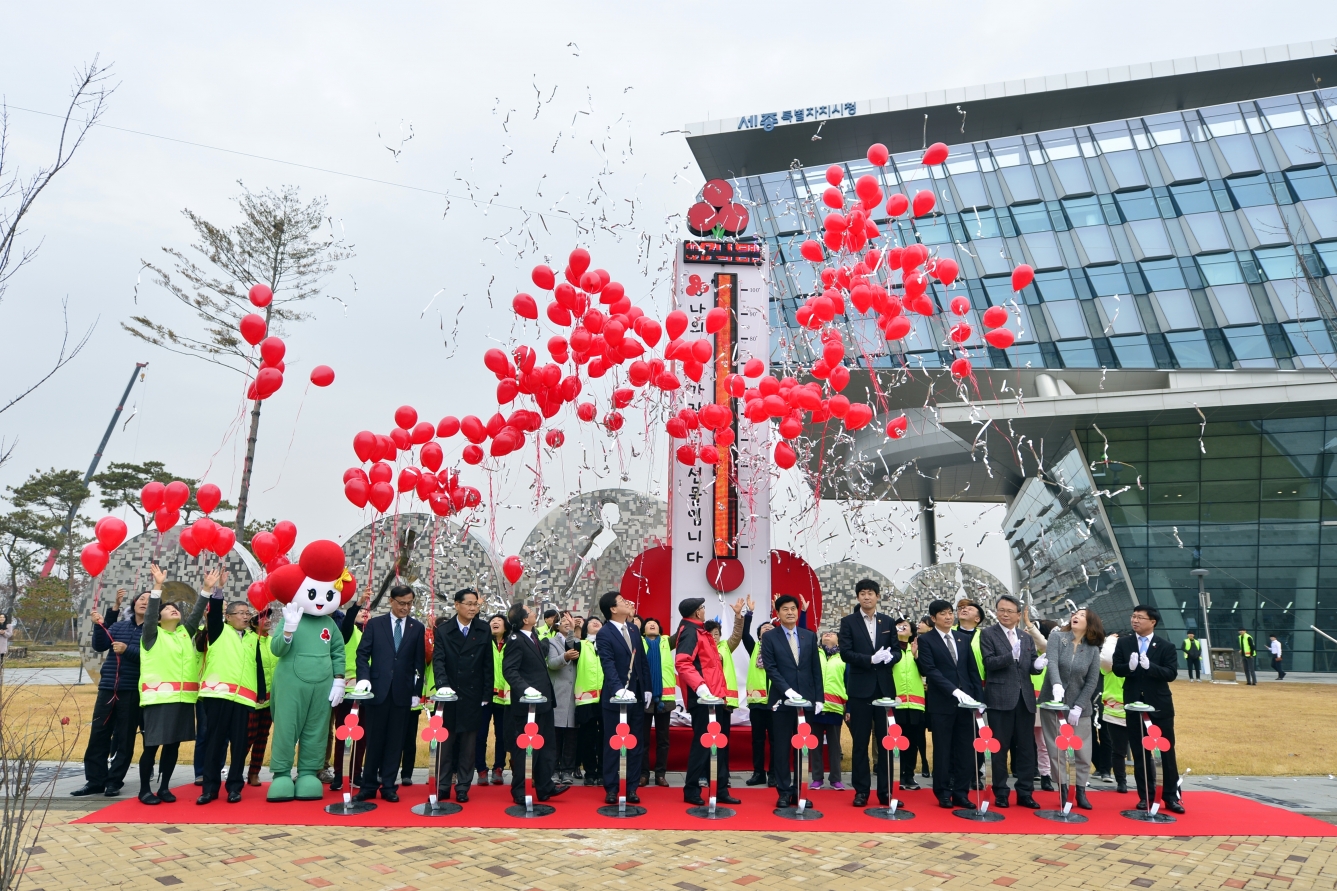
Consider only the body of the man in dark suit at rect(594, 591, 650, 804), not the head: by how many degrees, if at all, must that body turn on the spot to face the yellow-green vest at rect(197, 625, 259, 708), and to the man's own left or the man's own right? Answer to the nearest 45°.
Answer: approximately 90° to the man's own right

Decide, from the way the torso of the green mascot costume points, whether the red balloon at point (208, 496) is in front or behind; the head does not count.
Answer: behind

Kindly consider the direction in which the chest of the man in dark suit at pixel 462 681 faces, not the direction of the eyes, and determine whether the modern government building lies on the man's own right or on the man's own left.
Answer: on the man's own left

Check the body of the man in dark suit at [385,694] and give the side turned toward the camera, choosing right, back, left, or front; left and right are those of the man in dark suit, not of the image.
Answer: front

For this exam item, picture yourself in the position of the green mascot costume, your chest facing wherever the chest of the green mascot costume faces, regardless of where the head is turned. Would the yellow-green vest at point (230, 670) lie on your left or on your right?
on your right

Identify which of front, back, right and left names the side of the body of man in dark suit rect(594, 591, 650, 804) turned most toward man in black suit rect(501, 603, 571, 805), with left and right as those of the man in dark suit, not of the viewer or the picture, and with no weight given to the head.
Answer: right

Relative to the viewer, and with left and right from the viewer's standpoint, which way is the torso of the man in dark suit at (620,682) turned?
facing the viewer

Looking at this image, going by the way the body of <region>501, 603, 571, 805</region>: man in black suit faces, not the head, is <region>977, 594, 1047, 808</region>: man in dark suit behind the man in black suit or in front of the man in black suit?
in front

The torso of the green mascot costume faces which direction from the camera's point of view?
toward the camera

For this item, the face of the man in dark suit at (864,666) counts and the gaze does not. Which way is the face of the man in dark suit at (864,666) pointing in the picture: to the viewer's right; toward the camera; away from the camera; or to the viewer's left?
toward the camera

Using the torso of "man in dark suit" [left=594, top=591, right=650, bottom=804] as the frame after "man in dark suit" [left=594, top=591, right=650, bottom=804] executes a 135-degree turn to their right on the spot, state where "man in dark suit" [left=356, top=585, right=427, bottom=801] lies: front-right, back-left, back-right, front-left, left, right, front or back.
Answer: front-left

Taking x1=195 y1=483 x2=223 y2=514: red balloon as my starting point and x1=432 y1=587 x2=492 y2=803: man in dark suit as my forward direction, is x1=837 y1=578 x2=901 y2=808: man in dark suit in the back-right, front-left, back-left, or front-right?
front-left

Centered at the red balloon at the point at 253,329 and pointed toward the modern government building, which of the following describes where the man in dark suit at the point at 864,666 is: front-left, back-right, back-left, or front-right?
front-right
